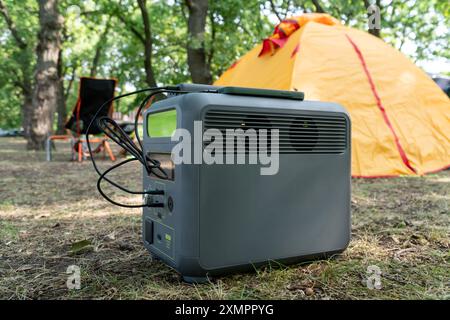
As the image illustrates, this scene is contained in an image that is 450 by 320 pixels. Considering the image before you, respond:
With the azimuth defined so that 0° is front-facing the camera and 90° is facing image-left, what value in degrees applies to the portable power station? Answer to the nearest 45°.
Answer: approximately 45°

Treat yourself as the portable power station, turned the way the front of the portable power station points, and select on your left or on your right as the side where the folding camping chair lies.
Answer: on your right

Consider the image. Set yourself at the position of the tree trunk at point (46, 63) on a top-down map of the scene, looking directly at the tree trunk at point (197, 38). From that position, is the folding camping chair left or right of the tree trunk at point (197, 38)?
right

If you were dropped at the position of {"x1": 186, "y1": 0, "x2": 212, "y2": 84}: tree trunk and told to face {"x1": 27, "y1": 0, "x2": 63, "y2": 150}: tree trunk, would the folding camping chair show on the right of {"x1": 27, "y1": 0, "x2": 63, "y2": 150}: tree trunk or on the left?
left

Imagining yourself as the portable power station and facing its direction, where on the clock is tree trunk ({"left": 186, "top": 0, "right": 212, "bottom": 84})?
The tree trunk is roughly at 4 o'clock from the portable power station.

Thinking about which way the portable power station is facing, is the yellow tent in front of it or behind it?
behind

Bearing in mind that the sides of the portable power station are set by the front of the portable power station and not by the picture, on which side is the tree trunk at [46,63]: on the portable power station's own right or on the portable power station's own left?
on the portable power station's own right
